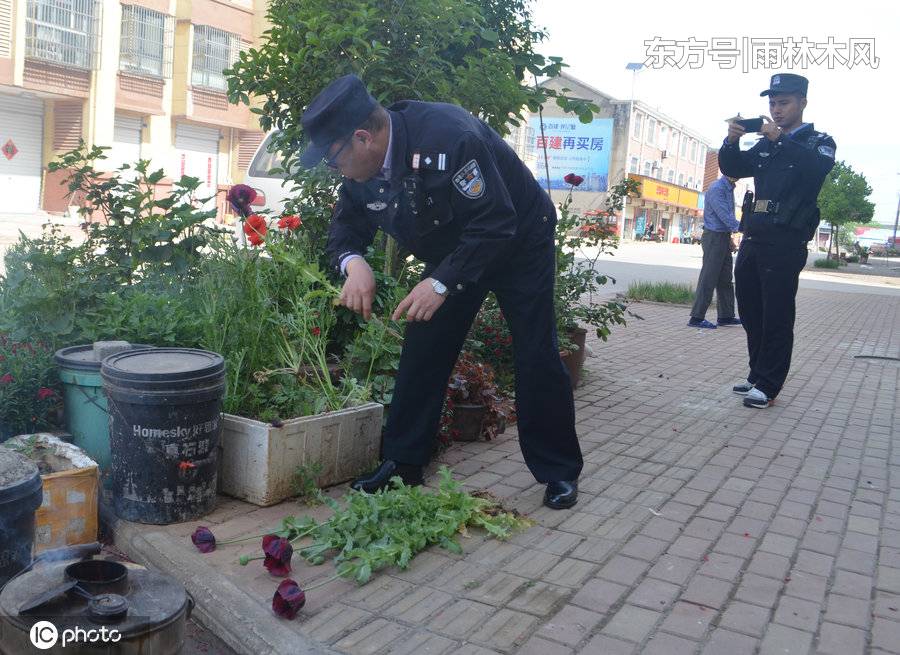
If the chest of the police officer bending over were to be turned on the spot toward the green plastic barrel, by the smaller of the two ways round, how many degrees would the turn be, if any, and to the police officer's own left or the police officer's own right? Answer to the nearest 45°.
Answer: approximately 45° to the police officer's own right

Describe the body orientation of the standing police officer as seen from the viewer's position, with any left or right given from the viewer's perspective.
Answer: facing the viewer and to the left of the viewer

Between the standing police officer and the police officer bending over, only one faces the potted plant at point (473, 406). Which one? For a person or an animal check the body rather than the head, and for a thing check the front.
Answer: the standing police officer

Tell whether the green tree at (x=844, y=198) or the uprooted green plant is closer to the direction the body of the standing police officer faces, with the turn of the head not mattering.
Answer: the uprooted green plant

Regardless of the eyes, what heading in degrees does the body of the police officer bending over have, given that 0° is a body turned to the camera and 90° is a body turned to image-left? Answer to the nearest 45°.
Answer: approximately 45°

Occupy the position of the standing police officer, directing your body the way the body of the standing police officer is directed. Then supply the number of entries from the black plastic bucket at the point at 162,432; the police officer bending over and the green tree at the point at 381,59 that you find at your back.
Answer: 0

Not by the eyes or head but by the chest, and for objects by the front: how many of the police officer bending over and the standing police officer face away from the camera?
0

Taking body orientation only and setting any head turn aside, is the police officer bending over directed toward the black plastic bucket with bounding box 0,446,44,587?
yes

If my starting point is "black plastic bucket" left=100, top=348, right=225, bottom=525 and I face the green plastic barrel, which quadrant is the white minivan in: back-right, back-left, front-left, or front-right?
front-right

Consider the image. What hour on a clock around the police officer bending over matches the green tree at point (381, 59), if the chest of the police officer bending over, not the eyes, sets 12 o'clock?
The green tree is roughly at 4 o'clock from the police officer bending over.

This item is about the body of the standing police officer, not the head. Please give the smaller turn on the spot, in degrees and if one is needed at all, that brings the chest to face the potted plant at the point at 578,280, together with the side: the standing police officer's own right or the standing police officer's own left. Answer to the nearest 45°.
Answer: approximately 45° to the standing police officer's own right

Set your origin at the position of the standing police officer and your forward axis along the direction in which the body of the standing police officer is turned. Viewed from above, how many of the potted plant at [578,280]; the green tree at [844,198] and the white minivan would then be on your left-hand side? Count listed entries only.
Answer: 0

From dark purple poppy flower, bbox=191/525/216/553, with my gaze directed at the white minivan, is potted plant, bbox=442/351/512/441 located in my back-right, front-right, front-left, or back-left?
front-right
